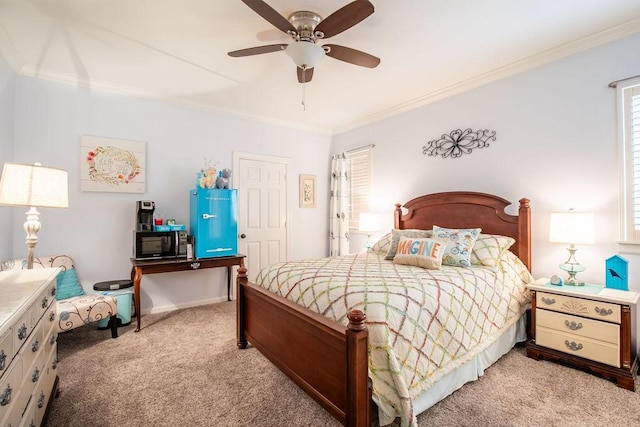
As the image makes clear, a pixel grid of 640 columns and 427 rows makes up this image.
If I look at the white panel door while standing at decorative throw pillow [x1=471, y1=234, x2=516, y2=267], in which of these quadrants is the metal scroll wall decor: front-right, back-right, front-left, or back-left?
front-right

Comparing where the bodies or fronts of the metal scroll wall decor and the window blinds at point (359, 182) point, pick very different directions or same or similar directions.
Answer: same or similar directions

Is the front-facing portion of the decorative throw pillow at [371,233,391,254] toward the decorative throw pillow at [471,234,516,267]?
no

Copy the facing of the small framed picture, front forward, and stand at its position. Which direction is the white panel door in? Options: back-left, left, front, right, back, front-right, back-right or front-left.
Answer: right

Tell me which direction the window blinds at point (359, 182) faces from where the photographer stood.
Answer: facing the viewer and to the left of the viewer

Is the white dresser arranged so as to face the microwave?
no

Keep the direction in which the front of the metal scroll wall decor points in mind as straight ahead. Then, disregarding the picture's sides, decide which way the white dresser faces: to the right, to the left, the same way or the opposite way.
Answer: the opposite way

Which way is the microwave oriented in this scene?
toward the camera

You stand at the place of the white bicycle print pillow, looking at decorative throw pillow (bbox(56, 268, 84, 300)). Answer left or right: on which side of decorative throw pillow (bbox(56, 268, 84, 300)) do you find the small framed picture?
right

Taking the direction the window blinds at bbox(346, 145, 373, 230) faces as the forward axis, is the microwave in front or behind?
in front

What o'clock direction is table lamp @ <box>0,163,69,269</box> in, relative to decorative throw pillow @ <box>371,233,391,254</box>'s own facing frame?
The table lamp is roughly at 12 o'clock from the decorative throw pillow.

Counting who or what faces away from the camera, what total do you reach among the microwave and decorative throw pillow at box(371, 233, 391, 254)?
0

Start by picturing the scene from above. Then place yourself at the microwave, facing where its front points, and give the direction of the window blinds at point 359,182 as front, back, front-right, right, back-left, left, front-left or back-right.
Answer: left

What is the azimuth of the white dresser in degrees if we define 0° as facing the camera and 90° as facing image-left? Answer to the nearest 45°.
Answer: approximately 315°

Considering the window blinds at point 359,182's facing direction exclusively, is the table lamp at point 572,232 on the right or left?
on its left

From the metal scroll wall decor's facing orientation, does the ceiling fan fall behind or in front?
in front

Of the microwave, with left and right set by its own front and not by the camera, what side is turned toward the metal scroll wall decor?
left

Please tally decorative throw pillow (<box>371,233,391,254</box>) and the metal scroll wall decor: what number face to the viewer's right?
0

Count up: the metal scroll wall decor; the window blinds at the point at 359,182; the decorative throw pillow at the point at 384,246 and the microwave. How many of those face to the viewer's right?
0

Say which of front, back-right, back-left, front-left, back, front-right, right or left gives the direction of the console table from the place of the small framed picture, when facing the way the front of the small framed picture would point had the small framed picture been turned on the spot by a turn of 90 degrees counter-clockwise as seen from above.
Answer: back

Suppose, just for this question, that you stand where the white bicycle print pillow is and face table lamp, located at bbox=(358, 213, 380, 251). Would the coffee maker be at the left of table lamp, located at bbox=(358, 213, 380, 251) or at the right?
left

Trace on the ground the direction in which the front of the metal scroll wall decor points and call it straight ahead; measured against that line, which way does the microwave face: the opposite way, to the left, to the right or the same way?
to the left

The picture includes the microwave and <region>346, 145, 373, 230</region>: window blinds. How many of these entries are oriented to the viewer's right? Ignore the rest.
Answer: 0

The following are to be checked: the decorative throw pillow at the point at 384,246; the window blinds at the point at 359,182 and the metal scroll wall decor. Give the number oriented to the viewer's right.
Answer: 0
